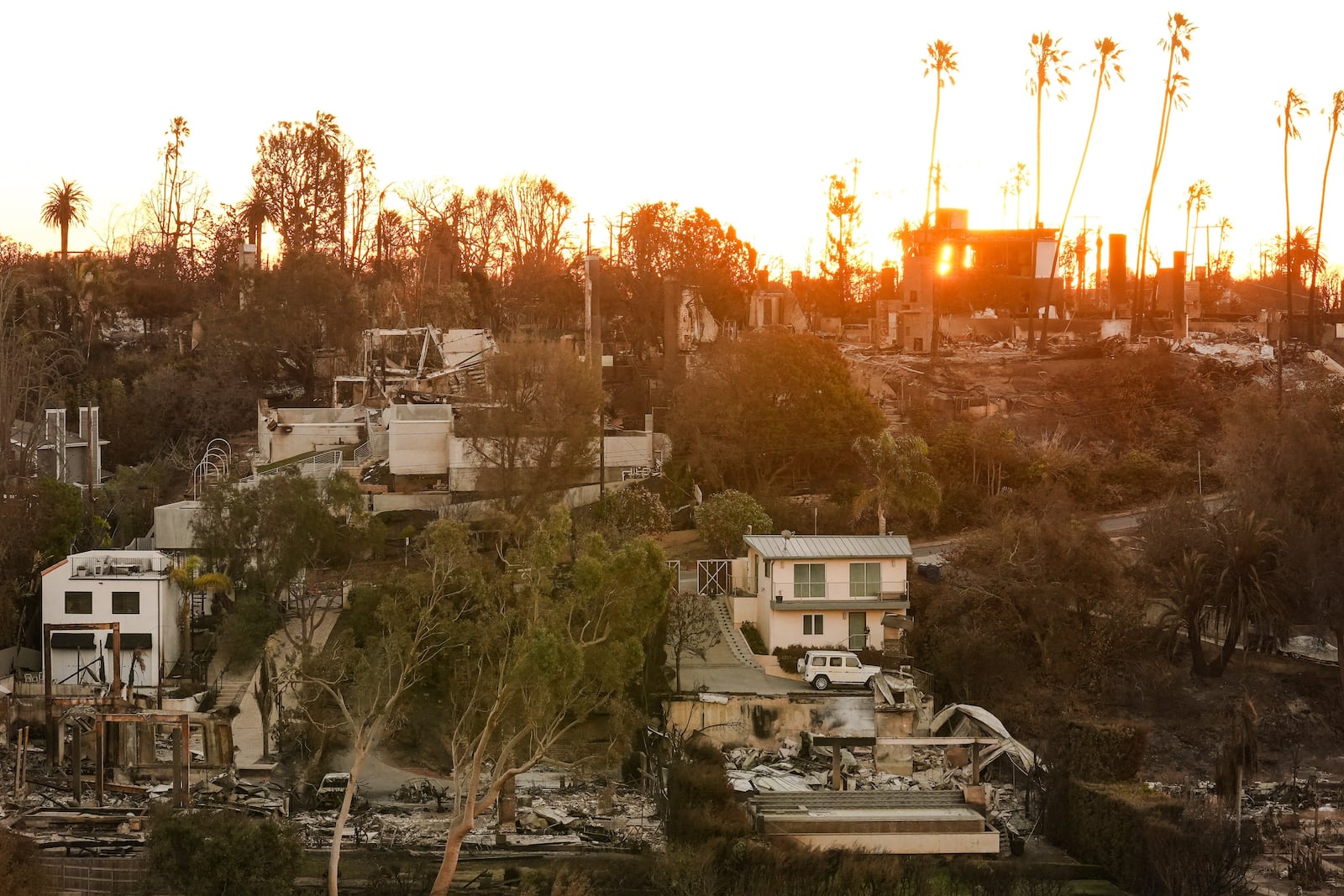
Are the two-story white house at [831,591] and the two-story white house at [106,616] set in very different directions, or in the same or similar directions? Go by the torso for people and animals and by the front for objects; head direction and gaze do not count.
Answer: same or similar directions

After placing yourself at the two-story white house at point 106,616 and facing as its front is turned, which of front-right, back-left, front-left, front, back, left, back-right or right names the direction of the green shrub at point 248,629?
left

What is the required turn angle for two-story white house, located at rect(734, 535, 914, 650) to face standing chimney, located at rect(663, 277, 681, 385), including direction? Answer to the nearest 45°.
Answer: approximately 180°

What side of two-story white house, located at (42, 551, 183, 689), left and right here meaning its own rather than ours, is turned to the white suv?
left

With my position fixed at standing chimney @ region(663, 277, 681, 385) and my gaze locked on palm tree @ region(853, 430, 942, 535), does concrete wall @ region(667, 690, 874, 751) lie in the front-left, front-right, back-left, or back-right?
front-right

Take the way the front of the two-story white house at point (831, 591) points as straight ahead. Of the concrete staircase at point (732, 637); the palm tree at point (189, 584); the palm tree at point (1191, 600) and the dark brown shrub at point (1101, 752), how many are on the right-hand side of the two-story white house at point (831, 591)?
2

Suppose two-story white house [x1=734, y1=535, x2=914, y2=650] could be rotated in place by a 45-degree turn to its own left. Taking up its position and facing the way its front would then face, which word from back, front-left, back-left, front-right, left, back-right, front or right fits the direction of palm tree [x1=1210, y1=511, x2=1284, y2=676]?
front-left

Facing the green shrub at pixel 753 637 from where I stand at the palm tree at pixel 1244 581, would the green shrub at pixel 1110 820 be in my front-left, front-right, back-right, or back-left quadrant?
front-left

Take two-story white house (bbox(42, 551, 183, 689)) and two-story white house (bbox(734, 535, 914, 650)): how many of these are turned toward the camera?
2

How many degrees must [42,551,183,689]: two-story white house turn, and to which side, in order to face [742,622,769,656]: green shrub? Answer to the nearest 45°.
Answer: approximately 90° to its left

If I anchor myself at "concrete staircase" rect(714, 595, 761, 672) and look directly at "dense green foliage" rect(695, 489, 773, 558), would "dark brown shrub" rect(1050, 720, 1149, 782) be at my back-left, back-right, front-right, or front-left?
back-right

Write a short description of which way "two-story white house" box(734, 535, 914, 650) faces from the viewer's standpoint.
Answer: facing the viewer

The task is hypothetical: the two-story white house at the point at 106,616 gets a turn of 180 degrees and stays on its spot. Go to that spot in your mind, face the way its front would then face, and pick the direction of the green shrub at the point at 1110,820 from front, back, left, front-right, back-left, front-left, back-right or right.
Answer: back-right

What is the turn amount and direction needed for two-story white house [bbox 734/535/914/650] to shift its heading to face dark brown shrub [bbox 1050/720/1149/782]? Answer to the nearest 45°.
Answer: approximately 45° to its left

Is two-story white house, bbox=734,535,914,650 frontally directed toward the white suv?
yes
